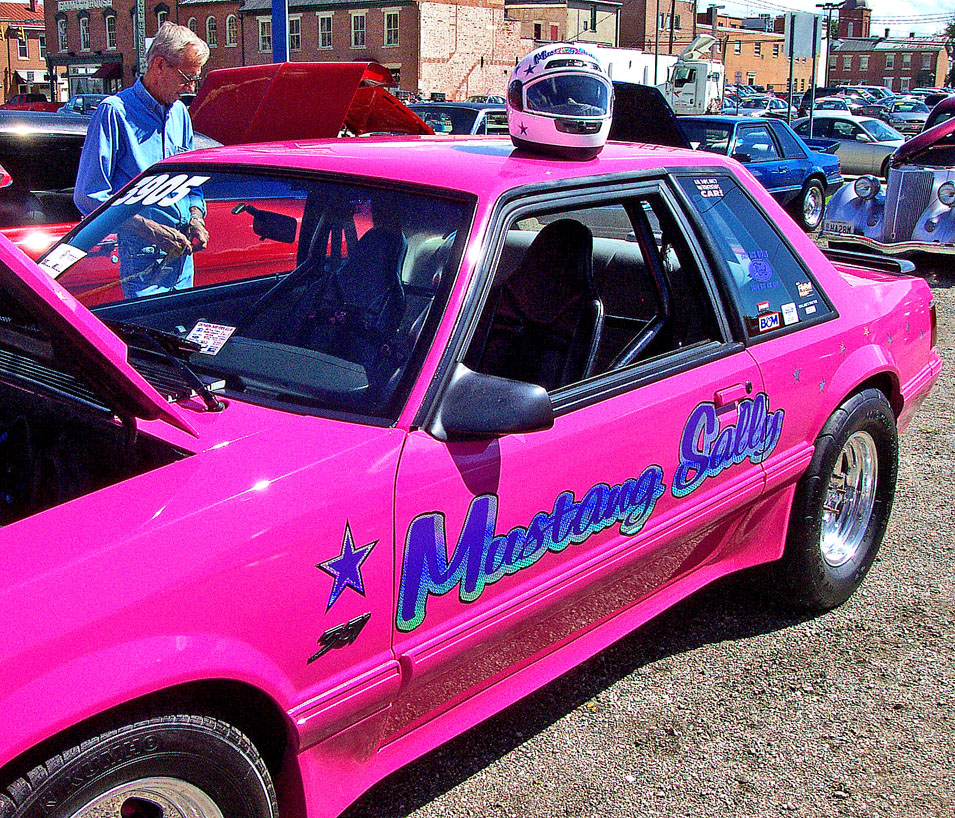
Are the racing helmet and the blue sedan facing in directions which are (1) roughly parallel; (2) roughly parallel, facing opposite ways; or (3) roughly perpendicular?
roughly perpendicular

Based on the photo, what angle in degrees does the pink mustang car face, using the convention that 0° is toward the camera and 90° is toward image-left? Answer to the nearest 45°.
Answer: approximately 45°

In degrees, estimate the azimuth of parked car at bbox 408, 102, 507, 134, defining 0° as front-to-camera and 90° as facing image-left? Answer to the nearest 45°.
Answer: approximately 45°

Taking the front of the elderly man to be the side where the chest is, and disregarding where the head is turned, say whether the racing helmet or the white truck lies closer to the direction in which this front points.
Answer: the racing helmet

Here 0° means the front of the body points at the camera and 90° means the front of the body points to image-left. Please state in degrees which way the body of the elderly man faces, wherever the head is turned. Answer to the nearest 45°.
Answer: approximately 315°

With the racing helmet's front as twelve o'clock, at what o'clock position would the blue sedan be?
The blue sedan is roughly at 8 o'clock from the racing helmet.
